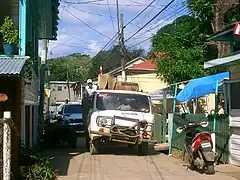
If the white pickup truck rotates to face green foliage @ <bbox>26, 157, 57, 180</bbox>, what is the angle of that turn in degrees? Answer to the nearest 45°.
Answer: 0° — it already faces it

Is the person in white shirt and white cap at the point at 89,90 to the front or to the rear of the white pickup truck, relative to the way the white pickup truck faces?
to the rear

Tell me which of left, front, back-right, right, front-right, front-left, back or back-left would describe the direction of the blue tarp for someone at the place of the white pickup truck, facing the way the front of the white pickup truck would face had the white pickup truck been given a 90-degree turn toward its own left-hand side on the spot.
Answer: front-right

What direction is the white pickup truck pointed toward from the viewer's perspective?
toward the camera

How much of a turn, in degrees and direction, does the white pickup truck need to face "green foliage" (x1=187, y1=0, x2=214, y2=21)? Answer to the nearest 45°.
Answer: approximately 135° to its left

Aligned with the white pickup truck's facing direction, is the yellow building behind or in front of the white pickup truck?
behind

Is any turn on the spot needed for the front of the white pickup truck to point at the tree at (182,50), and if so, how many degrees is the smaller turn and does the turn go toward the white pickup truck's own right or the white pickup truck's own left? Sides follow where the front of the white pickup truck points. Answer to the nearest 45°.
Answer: approximately 180°

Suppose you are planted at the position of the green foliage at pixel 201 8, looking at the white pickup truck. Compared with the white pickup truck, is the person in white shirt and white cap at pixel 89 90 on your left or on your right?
right
